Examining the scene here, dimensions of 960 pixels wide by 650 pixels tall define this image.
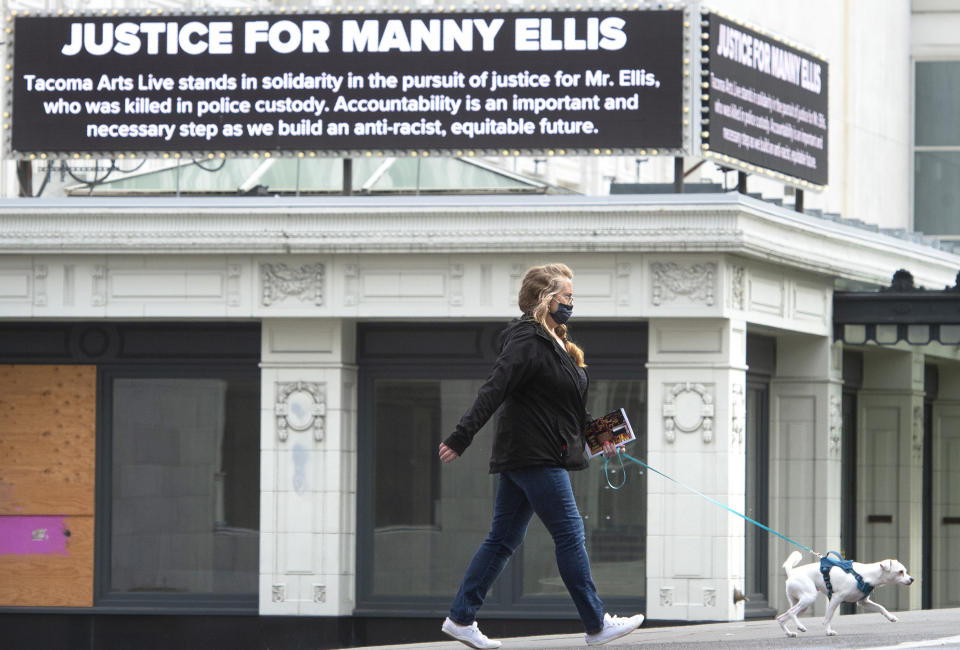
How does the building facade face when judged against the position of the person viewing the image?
facing the viewer

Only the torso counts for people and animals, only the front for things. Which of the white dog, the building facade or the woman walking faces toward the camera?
the building facade

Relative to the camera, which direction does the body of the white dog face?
to the viewer's right

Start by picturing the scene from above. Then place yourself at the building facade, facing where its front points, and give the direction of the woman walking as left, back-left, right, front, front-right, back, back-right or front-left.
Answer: front

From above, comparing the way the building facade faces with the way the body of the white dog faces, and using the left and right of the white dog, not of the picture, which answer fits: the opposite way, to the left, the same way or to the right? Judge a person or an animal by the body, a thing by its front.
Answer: to the right

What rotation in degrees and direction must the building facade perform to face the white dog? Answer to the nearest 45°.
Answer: approximately 45° to its left

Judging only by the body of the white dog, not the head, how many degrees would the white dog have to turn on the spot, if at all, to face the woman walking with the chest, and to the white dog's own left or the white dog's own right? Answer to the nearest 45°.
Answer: approximately 135° to the white dog's own right
